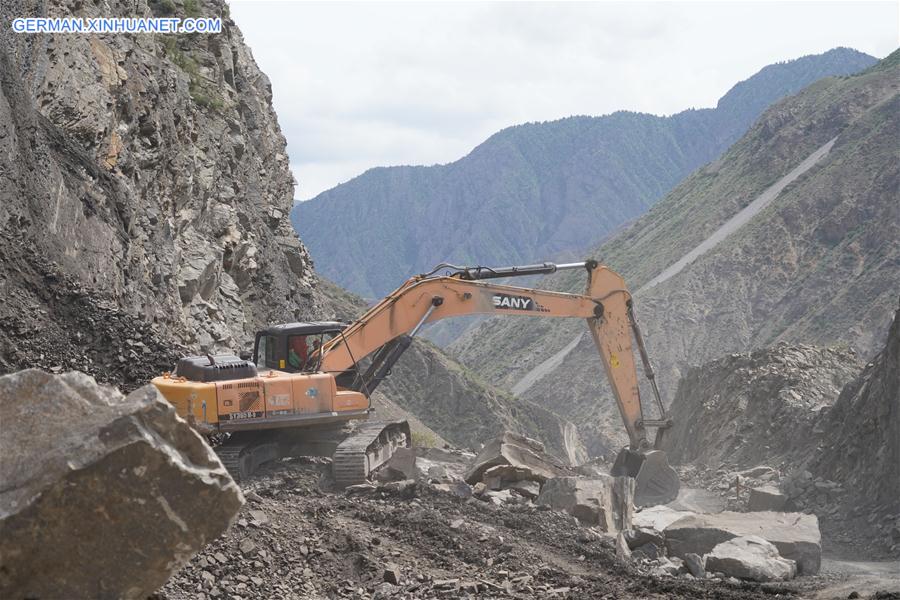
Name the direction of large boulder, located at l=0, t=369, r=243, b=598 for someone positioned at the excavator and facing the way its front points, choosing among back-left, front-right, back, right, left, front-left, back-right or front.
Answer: right

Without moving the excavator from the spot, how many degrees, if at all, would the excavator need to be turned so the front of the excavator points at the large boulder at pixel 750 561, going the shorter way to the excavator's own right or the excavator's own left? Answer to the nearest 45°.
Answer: approximately 45° to the excavator's own right

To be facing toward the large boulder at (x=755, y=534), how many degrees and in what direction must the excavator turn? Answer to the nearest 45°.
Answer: approximately 45° to its right

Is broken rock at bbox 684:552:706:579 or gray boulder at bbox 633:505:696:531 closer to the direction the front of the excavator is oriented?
the gray boulder

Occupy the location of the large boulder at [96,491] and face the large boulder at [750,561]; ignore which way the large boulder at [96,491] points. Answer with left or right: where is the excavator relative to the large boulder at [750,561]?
left

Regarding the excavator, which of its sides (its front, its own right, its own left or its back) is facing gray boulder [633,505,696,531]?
front

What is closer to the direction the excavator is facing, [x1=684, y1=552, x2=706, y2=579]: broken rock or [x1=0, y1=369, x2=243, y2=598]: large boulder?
the broken rock

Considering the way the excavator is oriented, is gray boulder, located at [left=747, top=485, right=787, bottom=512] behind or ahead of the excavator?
ahead

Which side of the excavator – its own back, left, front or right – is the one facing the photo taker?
right
